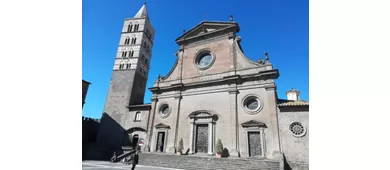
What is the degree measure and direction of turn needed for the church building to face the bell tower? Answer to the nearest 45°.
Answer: approximately 90° to its right

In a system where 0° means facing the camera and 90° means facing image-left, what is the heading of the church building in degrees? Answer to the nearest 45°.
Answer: approximately 45°
